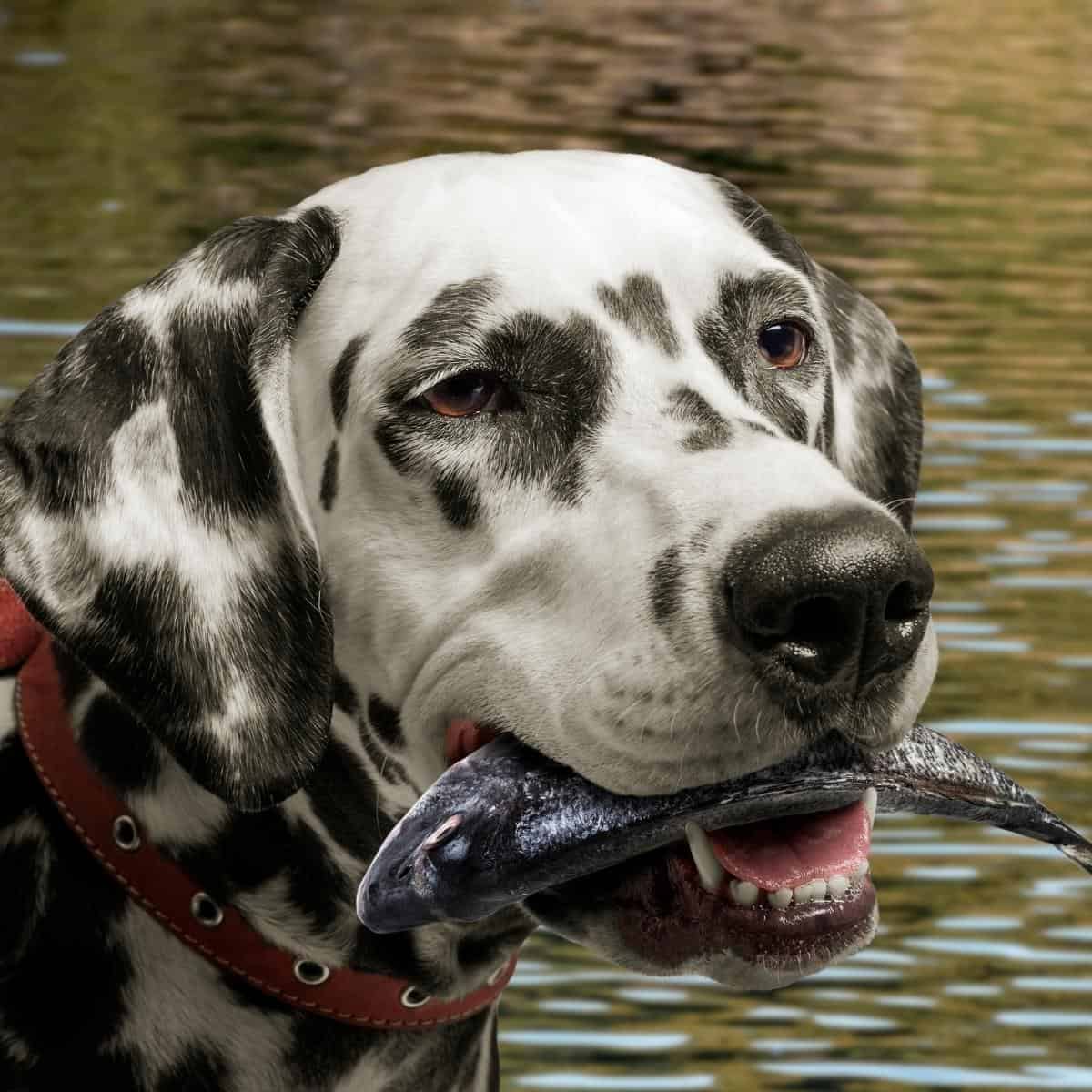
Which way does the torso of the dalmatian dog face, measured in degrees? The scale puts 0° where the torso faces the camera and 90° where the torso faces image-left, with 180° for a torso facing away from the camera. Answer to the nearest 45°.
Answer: approximately 315°
